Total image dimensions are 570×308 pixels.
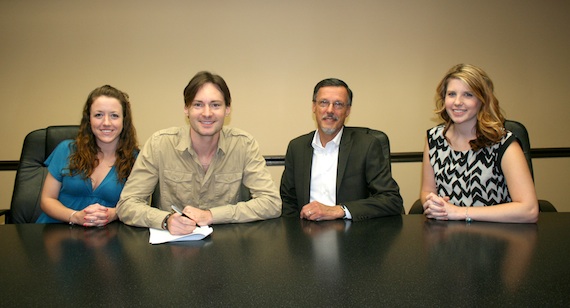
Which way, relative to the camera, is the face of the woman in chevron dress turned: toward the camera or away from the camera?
toward the camera

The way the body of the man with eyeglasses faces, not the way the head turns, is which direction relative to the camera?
toward the camera

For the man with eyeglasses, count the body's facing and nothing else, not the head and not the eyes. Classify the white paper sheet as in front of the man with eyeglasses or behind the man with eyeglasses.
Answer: in front

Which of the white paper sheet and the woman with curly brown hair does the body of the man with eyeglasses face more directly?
the white paper sheet

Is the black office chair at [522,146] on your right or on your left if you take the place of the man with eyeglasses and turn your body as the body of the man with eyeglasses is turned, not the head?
on your left

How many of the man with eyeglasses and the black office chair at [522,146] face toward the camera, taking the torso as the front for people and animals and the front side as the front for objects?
2

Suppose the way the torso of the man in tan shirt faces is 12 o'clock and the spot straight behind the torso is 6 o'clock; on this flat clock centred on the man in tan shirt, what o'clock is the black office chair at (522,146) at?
The black office chair is roughly at 9 o'clock from the man in tan shirt.

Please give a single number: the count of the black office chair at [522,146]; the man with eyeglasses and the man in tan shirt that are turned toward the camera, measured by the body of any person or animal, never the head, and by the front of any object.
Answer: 3

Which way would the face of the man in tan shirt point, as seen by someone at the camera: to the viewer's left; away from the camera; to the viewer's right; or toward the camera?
toward the camera

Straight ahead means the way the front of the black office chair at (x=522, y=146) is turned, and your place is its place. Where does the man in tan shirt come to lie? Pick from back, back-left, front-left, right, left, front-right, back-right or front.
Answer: front-right

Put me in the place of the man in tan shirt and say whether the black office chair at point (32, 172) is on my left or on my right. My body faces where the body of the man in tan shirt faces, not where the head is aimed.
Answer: on my right

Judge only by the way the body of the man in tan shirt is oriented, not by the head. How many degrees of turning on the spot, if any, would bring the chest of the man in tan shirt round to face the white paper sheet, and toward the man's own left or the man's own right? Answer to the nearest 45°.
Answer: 0° — they already face it

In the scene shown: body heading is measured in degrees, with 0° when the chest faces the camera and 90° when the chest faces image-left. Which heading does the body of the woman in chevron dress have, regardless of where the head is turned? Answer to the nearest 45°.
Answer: approximately 45°

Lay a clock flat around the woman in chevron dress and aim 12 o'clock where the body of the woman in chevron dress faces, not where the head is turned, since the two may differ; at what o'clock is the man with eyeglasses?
The man with eyeglasses is roughly at 2 o'clock from the woman in chevron dress.

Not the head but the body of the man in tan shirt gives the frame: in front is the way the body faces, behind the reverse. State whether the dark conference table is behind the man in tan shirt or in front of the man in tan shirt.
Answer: in front

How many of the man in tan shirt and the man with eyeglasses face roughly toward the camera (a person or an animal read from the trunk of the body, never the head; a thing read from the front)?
2
